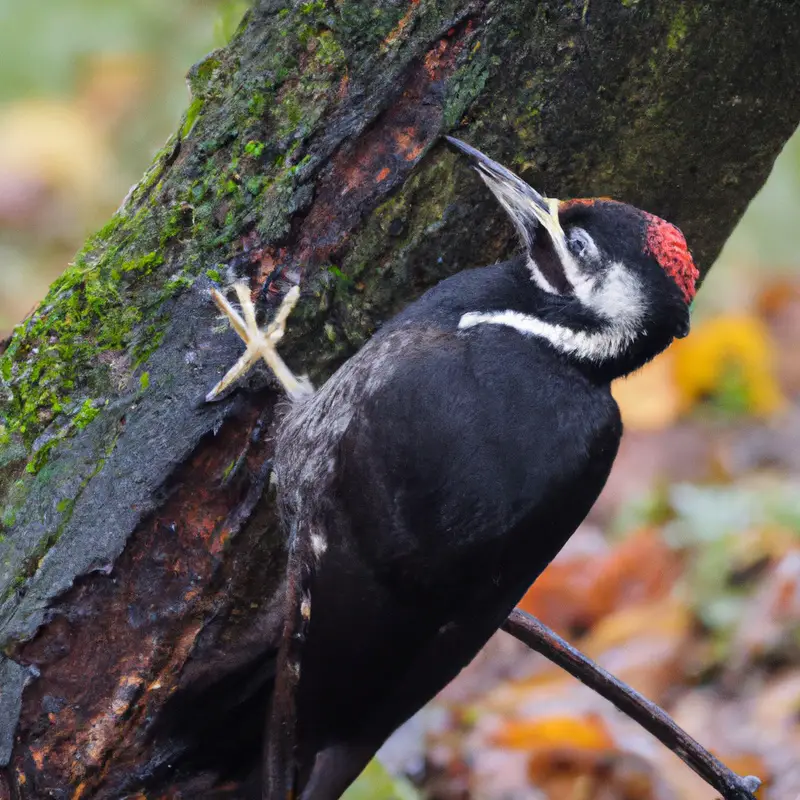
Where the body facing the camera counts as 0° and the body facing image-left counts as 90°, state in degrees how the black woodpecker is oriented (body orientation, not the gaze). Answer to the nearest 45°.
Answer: approximately 90°

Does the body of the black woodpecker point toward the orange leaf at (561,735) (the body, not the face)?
no

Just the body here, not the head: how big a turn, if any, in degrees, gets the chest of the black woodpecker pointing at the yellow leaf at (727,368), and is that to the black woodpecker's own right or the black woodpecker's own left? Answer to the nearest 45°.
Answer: approximately 90° to the black woodpecker's own right
